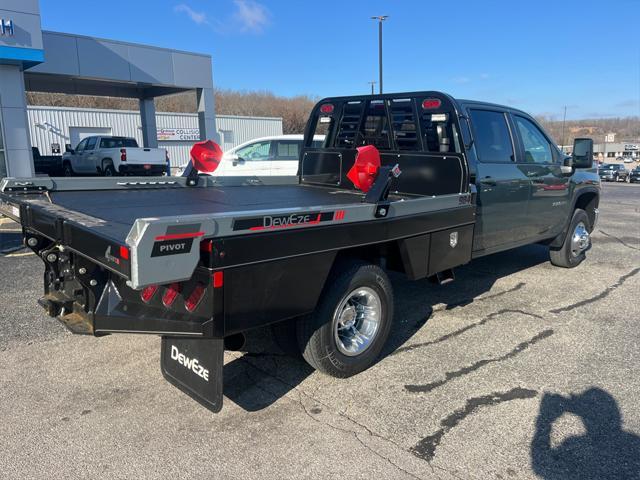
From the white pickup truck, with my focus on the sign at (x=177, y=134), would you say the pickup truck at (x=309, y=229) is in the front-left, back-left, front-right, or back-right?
back-right

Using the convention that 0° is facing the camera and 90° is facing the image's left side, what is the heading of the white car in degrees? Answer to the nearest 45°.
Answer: approximately 90°

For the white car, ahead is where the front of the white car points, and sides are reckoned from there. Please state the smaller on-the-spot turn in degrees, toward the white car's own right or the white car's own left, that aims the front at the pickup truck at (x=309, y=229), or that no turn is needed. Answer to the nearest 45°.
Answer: approximately 90° to the white car's own left

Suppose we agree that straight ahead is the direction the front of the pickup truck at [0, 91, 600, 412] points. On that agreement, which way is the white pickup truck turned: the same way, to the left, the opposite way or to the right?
to the left

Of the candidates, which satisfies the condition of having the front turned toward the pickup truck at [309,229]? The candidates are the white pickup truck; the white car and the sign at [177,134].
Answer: the sign

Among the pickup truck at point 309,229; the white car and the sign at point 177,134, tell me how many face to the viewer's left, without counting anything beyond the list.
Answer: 1

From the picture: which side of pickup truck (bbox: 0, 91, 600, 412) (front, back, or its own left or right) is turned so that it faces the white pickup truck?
left

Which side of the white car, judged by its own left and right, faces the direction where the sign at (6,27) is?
front

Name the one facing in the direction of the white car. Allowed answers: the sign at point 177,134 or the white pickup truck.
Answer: the sign

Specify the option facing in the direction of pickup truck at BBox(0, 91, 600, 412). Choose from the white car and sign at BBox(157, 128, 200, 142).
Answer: the sign

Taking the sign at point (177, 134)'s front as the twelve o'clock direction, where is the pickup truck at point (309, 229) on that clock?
The pickup truck is roughly at 12 o'clock from the sign.

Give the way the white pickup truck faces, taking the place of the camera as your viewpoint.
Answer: facing away from the viewer and to the left of the viewer

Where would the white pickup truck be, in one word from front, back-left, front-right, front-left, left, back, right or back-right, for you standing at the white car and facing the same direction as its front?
front-right

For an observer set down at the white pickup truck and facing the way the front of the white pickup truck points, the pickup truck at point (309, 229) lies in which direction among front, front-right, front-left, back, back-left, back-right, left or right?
back-left

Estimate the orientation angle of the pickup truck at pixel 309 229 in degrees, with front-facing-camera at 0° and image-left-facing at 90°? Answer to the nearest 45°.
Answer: approximately 225°

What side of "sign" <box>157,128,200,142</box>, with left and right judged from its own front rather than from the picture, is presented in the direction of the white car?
front
